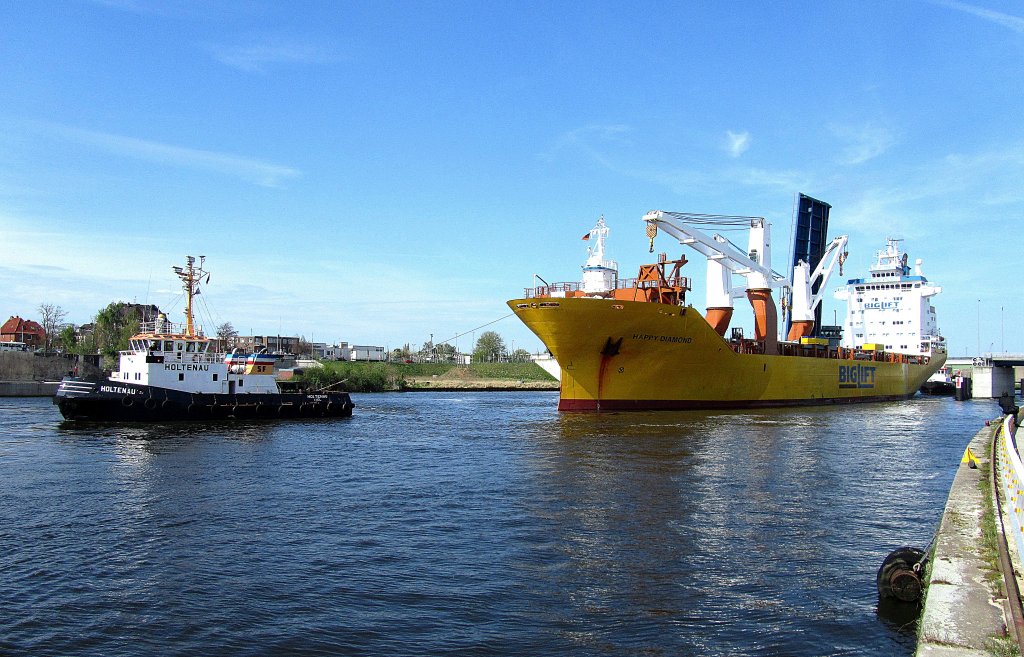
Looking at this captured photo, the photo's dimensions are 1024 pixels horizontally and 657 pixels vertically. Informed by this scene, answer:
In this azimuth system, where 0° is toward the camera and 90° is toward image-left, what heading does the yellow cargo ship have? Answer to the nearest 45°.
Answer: approximately 45°
